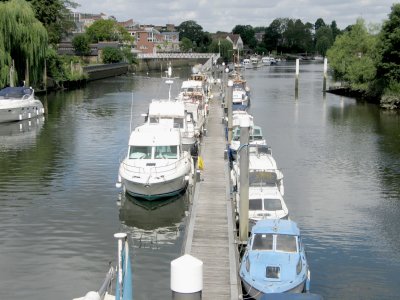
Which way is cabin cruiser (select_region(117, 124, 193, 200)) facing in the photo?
toward the camera

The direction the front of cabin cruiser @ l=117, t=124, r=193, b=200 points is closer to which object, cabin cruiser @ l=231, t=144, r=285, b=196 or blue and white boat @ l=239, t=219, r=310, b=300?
the blue and white boat

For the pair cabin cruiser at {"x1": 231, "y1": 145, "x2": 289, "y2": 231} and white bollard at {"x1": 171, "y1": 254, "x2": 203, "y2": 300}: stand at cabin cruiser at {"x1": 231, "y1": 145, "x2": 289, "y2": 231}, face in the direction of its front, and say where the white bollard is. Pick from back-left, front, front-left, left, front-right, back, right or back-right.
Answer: front

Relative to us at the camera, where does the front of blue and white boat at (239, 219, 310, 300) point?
facing the viewer

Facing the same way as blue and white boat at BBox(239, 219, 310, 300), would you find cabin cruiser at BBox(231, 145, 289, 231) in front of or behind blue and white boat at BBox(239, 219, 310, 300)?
behind

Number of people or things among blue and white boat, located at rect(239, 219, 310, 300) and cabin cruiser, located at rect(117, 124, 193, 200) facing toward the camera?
2

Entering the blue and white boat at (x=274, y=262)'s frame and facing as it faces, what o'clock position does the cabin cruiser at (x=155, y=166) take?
The cabin cruiser is roughly at 5 o'clock from the blue and white boat.

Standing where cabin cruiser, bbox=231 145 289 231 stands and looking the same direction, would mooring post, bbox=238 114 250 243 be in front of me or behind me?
in front

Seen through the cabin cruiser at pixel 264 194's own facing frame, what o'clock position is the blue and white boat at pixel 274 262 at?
The blue and white boat is roughly at 12 o'clock from the cabin cruiser.
